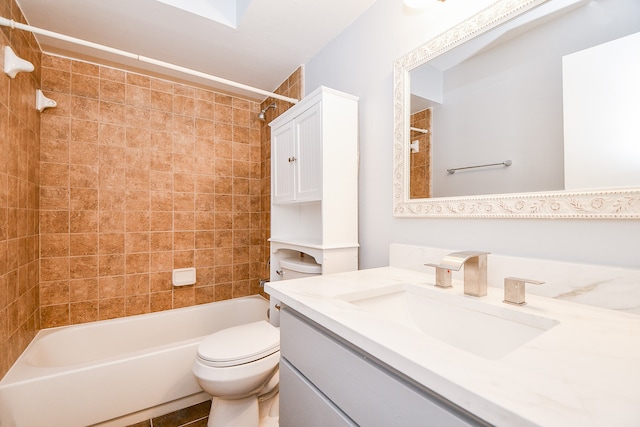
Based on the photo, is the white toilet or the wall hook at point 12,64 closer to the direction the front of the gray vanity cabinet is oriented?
the wall hook

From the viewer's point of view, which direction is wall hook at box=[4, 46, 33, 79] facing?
to the viewer's right

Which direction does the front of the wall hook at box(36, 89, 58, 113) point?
to the viewer's right

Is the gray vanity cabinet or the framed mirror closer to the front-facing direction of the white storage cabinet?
the gray vanity cabinet

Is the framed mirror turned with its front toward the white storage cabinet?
no

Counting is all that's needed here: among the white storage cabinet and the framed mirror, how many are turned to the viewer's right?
0

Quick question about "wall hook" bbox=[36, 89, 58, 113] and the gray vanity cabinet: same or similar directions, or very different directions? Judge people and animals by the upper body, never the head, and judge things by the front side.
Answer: very different directions

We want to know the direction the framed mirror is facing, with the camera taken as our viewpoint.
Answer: facing the viewer and to the left of the viewer

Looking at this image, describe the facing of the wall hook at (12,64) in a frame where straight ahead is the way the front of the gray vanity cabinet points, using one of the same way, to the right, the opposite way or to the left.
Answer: the opposite way

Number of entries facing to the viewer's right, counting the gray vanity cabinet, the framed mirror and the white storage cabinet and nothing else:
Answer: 0

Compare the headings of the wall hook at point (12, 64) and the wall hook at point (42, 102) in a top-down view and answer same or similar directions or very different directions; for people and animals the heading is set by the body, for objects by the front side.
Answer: same or similar directions

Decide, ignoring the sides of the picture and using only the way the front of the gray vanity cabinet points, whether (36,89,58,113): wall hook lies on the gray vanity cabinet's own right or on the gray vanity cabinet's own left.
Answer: on the gray vanity cabinet's own right
